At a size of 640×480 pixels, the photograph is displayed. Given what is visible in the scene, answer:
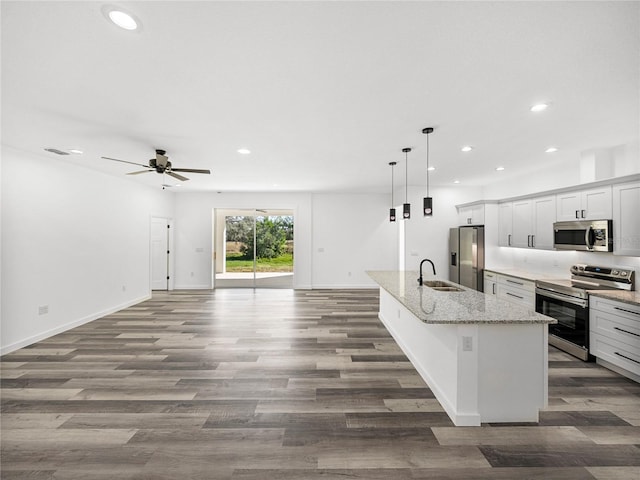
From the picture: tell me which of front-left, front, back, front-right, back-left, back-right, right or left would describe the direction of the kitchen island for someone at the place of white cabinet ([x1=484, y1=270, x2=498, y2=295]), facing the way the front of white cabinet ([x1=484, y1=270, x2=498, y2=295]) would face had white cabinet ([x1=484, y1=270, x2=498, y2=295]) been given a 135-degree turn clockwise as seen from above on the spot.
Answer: back

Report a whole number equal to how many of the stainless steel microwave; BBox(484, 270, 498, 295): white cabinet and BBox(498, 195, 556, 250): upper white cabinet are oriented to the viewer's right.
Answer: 0

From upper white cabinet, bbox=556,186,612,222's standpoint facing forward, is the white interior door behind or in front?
in front

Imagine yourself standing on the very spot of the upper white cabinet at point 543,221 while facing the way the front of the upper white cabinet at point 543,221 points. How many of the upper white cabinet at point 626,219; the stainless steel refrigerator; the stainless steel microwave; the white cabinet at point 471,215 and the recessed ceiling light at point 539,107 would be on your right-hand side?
2

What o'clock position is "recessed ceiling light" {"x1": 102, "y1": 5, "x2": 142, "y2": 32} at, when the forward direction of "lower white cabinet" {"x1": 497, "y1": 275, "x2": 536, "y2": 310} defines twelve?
The recessed ceiling light is roughly at 11 o'clock from the lower white cabinet.

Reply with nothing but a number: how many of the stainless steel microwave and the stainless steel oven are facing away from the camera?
0

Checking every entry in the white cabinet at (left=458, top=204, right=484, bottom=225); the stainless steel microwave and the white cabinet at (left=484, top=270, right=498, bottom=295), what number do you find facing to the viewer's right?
0

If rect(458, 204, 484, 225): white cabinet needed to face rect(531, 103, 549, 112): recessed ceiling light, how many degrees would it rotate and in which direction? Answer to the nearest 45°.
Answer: approximately 45° to its left

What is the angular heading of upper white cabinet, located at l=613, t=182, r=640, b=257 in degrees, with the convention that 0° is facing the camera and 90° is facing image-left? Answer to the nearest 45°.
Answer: approximately 45°

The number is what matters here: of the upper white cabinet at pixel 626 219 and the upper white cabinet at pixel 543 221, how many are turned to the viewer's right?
0

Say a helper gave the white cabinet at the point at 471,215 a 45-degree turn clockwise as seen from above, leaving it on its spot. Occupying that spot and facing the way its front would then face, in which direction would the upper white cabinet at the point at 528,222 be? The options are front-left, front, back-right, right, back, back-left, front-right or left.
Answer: back-left

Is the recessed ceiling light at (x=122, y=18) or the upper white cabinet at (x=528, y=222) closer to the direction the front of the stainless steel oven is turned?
the recessed ceiling light

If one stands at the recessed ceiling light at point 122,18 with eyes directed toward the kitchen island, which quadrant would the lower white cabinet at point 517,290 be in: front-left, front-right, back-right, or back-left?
front-left

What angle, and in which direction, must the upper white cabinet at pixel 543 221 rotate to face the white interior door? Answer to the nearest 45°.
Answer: approximately 45° to its right

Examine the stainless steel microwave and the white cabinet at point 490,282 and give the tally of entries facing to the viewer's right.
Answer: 0
